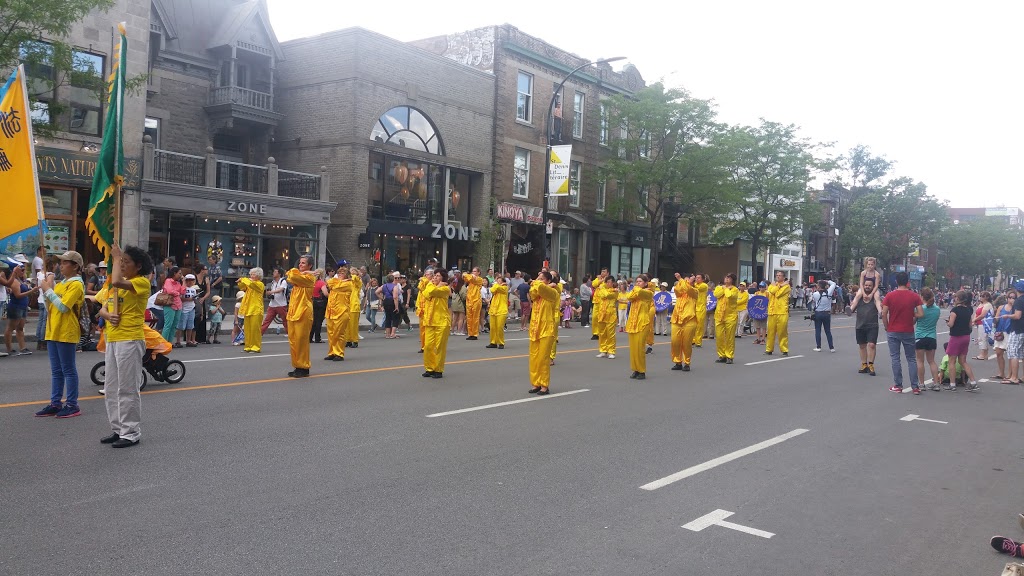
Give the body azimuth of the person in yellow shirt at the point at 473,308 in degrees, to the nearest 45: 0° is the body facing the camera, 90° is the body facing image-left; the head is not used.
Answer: approximately 45°

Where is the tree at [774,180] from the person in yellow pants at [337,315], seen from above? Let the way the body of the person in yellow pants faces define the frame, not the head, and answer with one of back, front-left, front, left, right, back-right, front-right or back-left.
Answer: back

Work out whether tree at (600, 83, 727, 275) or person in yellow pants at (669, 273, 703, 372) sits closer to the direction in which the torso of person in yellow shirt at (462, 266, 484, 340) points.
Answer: the person in yellow pants

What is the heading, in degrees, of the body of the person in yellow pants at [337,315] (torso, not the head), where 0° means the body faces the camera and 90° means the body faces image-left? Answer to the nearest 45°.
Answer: approximately 45°

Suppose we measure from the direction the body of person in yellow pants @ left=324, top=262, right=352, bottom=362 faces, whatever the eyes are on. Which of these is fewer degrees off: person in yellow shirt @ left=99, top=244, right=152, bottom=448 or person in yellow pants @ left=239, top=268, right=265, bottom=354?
the person in yellow shirt

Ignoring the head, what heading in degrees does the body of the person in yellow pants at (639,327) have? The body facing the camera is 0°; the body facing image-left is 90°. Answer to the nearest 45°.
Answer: approximately 45°

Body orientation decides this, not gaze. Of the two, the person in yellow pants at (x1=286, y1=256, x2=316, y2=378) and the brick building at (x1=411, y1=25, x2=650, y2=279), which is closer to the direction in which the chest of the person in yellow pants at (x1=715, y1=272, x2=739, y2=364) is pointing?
the person in yellow pants

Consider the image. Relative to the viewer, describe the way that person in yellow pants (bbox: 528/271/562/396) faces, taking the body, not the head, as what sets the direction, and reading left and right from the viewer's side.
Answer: facing the viewer and to the left of the viewer

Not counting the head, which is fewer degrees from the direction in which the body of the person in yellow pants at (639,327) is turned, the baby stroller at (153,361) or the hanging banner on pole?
the baby stroller

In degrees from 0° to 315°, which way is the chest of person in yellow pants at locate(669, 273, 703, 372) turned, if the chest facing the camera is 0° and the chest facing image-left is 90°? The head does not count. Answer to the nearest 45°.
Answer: approximately 45°

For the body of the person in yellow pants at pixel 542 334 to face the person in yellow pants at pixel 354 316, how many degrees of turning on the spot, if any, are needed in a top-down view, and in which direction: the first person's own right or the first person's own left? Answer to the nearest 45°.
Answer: approximately 90° to the first person's own right

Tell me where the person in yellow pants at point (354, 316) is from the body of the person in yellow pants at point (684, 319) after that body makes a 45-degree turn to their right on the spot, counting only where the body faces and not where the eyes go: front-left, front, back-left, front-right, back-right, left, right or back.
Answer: front
